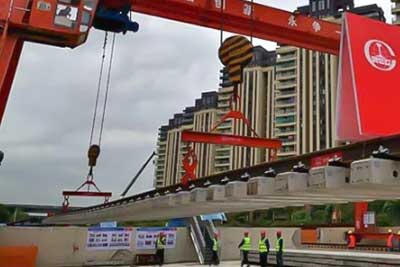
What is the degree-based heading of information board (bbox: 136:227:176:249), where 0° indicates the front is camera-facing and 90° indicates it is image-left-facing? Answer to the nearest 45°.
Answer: approximately 0°

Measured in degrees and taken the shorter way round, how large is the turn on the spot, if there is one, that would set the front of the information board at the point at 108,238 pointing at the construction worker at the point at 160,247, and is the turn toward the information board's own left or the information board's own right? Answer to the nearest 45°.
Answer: approximately 90° to the information board's own left

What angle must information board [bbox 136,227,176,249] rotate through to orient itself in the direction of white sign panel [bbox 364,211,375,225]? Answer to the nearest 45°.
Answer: approximately 90° to its left

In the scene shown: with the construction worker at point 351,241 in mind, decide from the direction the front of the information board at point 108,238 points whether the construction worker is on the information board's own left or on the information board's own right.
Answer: on the information board's own left

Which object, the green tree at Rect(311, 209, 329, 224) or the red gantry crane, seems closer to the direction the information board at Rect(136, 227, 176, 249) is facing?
the red gantry crane

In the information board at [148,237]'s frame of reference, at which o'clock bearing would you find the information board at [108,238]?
the information board at [108,238] is roughly at 2 o'clock from the information board at [148,237].

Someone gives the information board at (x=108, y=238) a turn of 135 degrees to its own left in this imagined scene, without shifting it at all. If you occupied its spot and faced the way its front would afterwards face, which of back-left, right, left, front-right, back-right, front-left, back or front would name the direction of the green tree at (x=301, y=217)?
front

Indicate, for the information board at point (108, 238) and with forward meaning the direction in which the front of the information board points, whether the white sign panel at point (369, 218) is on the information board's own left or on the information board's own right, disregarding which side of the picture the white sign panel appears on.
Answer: on the information board's own left

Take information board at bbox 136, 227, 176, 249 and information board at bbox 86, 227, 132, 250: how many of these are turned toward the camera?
2
